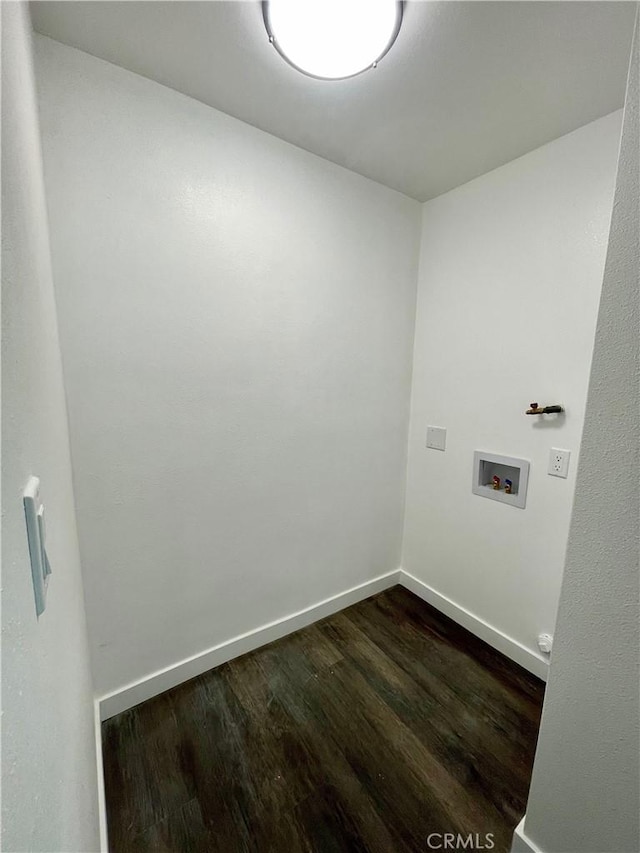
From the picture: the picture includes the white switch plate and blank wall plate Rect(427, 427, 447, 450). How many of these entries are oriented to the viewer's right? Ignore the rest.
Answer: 1

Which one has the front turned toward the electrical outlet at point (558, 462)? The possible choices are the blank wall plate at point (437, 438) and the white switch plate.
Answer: the white switch plate

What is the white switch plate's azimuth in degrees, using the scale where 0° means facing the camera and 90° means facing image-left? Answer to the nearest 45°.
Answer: approximately 270°

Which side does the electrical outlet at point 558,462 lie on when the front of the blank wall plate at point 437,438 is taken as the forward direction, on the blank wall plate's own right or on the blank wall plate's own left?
on the blank wall plate's own left

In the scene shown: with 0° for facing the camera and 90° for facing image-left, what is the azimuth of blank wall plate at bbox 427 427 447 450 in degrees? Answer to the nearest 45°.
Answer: approximately 45°

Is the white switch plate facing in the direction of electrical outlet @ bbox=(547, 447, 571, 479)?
yes

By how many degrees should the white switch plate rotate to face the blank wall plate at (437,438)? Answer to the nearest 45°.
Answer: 0° — it already faces it

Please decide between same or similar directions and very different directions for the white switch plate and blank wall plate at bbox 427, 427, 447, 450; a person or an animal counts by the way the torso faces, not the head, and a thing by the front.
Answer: very different directions
